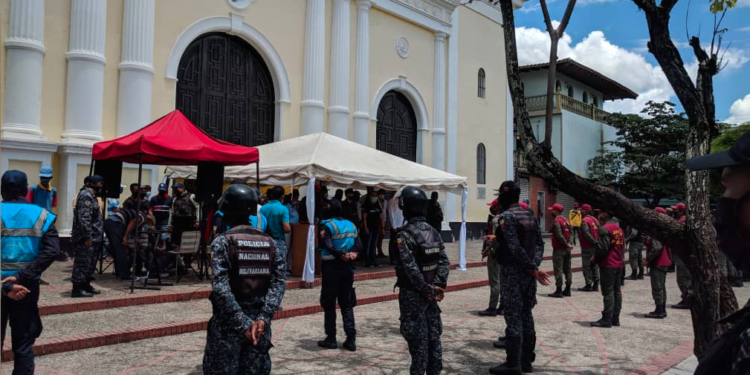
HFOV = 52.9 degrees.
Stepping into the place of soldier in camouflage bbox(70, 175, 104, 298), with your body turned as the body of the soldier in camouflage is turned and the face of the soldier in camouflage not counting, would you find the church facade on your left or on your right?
on your left

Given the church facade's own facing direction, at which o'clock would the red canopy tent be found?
The red canopy tent is roughly at 2 o'clock from the church facade.

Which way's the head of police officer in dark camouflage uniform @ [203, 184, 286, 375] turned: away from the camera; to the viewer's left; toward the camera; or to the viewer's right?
away from the camera

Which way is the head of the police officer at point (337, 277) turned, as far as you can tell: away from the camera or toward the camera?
away from the camera

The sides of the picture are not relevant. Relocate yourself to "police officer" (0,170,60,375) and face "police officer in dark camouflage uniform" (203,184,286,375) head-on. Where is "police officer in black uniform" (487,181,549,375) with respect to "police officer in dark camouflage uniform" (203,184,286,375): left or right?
left

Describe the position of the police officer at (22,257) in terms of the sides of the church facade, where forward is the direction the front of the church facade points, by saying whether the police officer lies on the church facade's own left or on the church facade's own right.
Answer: on the church facade's own right

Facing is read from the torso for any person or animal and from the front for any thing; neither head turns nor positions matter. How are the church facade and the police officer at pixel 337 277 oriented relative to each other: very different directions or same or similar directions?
very different directions

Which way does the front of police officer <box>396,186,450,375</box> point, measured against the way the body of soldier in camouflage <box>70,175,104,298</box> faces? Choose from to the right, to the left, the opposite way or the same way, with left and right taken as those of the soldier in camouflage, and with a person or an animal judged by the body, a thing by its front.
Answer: to the left

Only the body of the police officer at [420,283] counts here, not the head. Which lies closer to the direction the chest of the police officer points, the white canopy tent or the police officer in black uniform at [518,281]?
the white canopy tent

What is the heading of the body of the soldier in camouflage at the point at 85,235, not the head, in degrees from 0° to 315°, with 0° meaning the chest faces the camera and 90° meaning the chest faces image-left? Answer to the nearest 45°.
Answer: approximately 270°

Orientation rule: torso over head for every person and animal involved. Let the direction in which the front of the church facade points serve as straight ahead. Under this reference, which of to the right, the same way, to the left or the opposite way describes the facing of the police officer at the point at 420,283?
the opposite way
